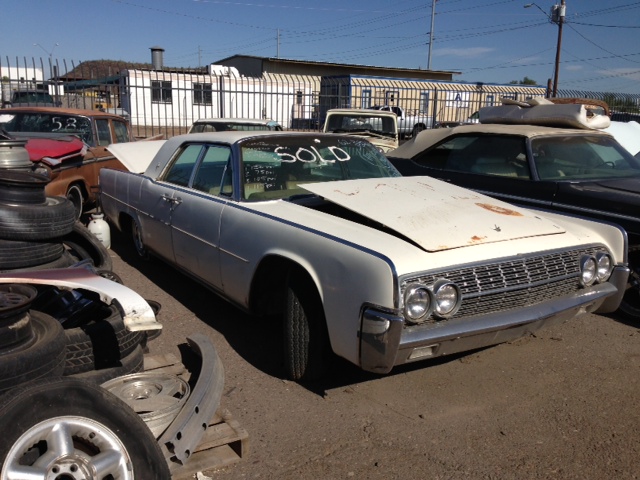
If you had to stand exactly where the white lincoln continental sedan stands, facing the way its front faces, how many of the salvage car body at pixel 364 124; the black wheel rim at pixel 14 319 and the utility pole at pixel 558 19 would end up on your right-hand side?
1

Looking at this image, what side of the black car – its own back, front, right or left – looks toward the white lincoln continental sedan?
right

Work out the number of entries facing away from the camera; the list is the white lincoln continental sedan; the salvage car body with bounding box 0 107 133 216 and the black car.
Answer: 0

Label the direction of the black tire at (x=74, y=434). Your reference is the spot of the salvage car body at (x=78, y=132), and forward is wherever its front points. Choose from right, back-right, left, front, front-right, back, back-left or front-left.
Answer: front-left

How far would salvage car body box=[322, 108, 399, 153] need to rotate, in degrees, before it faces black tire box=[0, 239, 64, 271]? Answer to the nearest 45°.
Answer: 0° — it already faces it

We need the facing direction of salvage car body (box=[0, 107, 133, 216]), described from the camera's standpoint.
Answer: facing the viewer and to the left of the viewer

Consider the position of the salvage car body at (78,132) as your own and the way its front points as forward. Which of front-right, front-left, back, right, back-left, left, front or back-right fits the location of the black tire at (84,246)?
front-left

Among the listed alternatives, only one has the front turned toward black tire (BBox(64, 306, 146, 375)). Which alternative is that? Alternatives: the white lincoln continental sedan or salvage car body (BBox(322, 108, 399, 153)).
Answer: the salvage car body

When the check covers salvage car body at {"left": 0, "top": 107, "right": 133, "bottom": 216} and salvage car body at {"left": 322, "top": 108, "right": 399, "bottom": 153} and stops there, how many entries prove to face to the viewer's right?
0

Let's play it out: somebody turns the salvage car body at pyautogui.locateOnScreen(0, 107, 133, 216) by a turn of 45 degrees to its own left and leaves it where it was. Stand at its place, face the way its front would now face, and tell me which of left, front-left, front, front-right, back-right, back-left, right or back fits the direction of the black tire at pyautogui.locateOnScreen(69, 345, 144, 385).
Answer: front

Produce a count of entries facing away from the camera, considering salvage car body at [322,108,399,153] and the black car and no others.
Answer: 0

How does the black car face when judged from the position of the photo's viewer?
facing the viewer and to the right of the viewer

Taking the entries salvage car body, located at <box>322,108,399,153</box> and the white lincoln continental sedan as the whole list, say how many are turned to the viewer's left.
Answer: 0

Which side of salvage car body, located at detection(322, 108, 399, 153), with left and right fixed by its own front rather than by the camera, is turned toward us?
front

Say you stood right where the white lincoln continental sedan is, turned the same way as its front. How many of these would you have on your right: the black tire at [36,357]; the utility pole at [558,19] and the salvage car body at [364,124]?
1

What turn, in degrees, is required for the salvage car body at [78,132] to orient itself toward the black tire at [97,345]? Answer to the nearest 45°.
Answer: approximately 45° to its left

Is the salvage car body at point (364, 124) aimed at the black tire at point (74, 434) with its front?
yes

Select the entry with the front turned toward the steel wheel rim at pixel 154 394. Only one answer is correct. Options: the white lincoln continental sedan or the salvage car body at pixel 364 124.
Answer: the salvage car body

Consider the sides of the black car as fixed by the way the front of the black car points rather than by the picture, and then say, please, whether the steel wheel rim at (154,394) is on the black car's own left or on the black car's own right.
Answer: on the black car's own right
